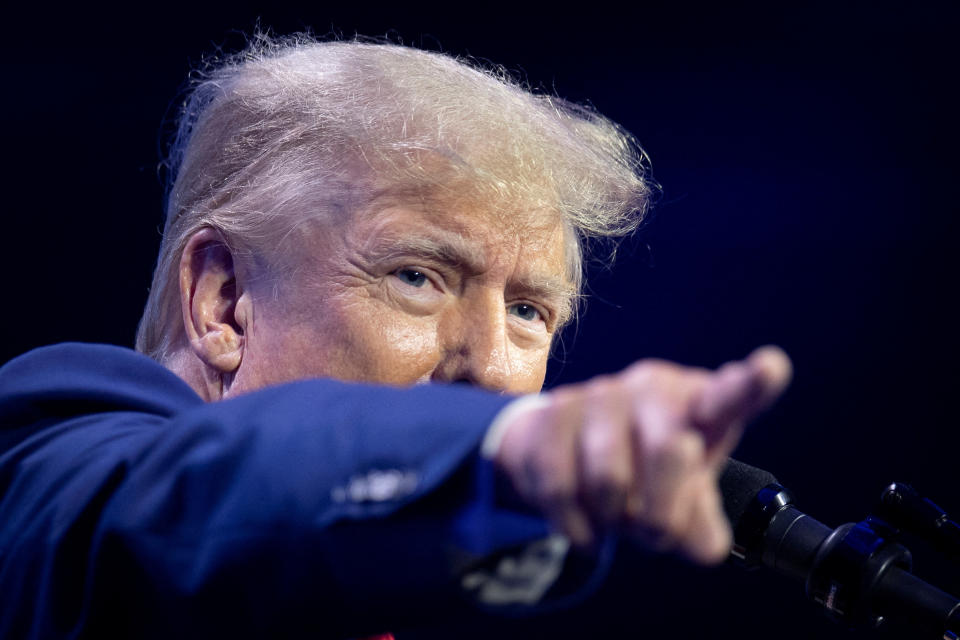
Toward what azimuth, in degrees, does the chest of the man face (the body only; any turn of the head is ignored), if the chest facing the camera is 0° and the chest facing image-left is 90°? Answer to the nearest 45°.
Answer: approximately 315°

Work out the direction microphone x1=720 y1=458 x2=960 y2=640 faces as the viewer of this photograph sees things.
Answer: facing to the left of the viewer

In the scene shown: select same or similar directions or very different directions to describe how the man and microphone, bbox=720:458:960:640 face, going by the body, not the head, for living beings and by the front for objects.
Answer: very different directions

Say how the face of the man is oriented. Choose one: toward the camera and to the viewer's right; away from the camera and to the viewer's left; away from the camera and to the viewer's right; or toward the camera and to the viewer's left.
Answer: toward the camera and to the viewer's right
